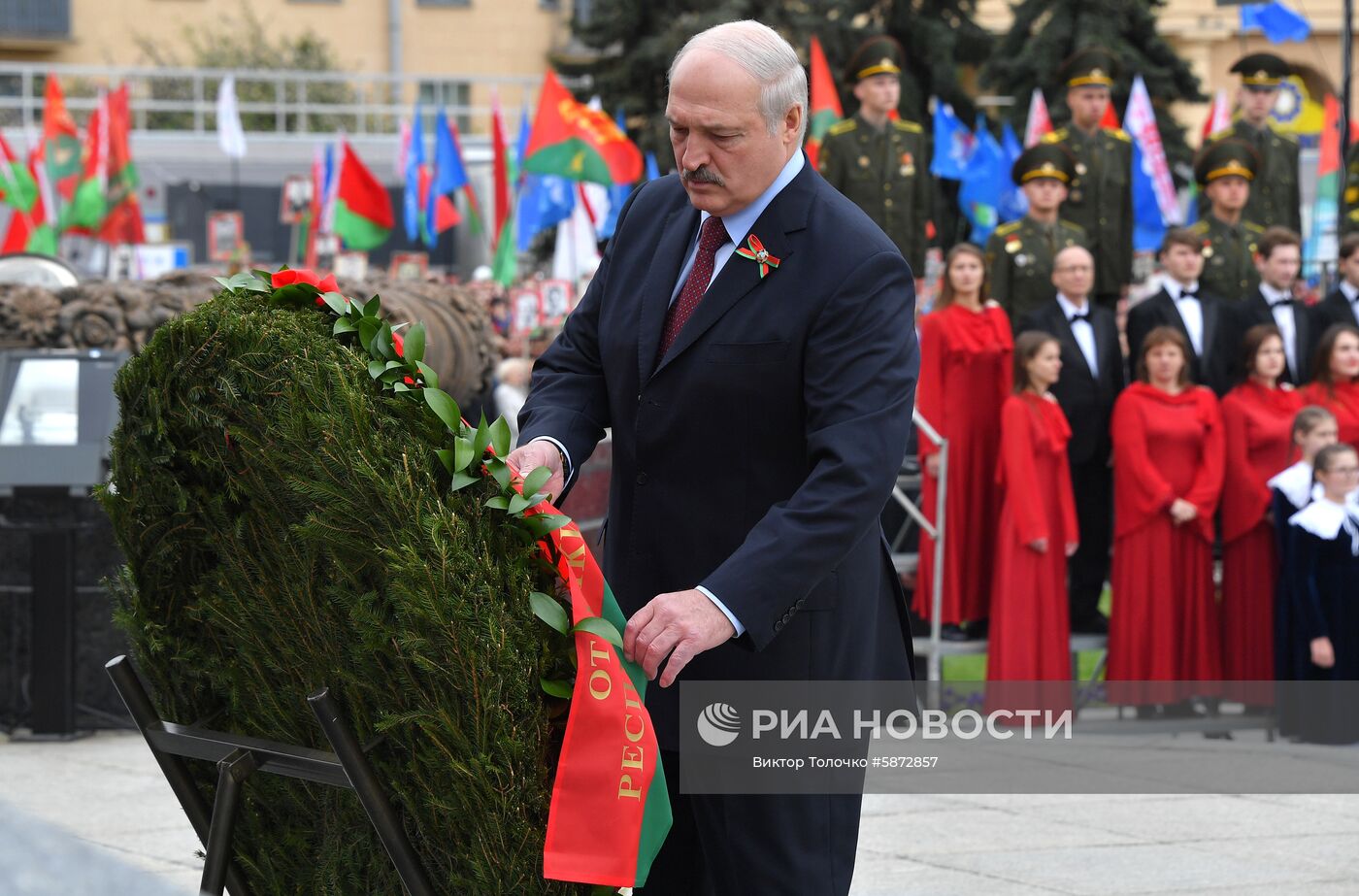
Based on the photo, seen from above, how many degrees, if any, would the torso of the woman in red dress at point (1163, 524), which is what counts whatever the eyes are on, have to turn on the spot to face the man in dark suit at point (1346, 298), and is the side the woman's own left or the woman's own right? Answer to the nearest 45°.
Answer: approximately 135° to the woman's own left

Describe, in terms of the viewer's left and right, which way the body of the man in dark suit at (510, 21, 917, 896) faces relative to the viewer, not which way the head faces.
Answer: facing the viewer and to the left of the viewer

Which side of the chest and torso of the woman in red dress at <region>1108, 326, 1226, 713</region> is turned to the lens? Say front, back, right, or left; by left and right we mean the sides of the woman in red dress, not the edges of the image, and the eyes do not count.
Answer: front

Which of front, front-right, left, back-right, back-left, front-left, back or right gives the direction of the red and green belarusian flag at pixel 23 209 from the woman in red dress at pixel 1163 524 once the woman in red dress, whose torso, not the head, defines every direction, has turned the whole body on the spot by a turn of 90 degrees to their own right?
front-right

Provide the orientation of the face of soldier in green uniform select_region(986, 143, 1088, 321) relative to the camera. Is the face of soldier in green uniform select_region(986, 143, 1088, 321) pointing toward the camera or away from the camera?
toward the camera

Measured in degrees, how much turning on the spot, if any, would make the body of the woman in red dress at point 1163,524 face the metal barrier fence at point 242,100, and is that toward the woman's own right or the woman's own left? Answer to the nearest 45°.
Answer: approximately 135° to the woman's own right

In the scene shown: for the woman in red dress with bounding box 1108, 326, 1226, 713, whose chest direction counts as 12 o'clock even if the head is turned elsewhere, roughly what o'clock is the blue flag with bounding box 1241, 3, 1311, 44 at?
The blue flag is roughly at 6 o'clock from the woman in red dress.

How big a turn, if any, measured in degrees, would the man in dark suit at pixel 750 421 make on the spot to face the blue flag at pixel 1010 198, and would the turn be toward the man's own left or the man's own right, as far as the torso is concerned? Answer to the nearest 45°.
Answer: approximately 135° to the man's own right

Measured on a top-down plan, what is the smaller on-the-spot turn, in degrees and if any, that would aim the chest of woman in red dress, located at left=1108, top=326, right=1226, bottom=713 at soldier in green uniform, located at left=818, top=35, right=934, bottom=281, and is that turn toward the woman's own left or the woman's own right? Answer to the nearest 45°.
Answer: approximately 135° to the woman's own right

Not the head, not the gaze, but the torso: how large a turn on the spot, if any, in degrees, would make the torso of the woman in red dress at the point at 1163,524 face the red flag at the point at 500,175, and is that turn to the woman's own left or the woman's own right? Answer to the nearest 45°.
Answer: approximately 135° to the woman's own right

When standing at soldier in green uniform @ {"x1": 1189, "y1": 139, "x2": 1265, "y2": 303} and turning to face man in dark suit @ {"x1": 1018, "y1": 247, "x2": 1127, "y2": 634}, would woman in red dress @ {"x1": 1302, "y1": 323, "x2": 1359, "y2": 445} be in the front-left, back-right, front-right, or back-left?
front-left

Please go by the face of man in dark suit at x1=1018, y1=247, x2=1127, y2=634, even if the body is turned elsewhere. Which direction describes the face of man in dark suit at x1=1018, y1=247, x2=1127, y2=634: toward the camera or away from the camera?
toward the camera

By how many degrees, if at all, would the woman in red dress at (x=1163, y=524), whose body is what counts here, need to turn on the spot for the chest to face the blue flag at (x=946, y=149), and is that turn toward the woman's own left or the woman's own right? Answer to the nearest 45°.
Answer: approximately 180°

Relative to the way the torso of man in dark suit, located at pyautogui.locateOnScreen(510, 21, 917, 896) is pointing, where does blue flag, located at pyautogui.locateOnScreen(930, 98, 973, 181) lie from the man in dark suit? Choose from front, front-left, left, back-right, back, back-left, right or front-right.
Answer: back-right
